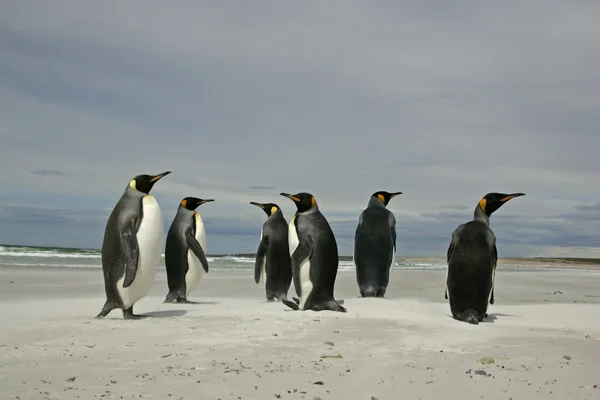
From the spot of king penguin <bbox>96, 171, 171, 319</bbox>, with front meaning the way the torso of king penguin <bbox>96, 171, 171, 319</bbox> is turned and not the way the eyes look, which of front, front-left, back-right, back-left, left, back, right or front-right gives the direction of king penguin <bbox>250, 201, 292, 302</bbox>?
front-left

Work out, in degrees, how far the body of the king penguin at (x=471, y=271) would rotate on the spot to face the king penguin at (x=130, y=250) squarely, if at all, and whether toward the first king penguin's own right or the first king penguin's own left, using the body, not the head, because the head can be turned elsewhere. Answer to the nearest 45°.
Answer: approximately 90° to the first king penguin's own left

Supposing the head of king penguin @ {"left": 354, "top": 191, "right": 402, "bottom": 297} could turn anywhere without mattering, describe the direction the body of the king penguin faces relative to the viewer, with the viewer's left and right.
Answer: facing away from the viewer

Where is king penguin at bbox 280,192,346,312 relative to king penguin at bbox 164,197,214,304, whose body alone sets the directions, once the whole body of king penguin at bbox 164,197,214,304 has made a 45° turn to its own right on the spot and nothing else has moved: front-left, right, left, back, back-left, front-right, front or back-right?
front

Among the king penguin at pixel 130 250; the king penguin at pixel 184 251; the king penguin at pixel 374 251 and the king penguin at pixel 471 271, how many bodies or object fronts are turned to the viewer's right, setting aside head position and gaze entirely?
2

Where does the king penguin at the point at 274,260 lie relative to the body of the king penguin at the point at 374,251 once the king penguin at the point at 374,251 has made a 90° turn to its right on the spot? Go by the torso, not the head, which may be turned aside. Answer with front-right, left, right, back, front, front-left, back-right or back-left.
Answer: back

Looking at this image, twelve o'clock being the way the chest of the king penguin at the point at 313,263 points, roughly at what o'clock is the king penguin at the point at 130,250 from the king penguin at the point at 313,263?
the king penguin at the point at 130,250 is roughly at 11 o'clock from the king penguin at the point at 313,263.

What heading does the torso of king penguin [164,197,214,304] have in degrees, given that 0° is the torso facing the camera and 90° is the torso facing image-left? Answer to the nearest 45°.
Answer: approximately 270°

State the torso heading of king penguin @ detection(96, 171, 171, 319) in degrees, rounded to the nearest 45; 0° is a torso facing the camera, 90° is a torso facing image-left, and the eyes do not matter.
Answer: approximately 270°

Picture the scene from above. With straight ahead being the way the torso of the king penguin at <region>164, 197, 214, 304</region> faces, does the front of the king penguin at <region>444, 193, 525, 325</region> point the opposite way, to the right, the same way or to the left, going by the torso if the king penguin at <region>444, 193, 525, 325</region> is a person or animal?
to the left

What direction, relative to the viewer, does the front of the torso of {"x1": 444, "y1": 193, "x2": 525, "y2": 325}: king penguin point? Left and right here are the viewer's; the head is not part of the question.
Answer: facing away from the viewer

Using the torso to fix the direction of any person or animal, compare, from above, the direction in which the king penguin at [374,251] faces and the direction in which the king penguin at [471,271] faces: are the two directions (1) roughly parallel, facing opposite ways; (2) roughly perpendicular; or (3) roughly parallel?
roughly parallel
